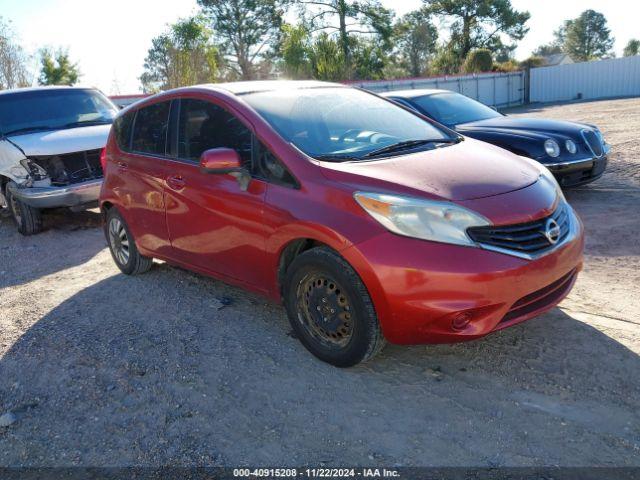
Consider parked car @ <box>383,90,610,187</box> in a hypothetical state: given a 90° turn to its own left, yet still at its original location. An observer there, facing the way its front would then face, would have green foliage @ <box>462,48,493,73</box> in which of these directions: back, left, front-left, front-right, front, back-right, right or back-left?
front-left

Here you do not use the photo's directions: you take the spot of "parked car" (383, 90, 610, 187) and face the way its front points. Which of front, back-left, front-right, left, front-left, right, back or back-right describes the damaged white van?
back-right

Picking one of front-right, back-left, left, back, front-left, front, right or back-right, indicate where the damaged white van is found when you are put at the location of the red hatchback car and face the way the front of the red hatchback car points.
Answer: back

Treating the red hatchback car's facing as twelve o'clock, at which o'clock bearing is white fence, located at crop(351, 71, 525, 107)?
The white fence is roughly at 8 o'clock from the red hatchback car.

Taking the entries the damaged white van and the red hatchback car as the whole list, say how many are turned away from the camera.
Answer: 0

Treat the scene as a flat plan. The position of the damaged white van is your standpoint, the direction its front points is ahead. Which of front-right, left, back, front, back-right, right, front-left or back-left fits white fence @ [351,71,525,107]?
left

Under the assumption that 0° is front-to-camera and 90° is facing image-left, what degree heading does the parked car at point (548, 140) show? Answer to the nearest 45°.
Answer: approximately 315°

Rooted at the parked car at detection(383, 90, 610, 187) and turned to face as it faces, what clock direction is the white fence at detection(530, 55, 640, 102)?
The white fence is roughly at 8 o'clock from the parked car.

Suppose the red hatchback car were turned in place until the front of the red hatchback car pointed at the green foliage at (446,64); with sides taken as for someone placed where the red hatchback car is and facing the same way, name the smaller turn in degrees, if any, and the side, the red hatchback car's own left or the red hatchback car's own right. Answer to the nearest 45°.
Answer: approximately 135° to the red hatchback car's own left

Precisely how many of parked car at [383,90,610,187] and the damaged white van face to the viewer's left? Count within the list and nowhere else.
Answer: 0

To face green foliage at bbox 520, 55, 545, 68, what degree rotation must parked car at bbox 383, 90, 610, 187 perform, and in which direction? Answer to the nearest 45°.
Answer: approximately 135° to its left

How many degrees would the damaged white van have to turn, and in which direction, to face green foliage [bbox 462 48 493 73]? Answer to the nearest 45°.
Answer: approximately 90° to its left

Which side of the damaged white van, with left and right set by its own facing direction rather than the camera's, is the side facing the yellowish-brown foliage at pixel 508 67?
left

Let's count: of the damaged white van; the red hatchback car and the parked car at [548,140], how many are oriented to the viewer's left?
0

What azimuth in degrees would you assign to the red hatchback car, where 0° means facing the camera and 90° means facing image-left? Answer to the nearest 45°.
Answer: approximately 315°

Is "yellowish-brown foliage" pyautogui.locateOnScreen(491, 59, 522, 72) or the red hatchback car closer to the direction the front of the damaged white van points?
the red hatchback car

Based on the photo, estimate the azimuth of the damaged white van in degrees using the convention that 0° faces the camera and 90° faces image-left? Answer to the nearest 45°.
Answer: approximately 315°
